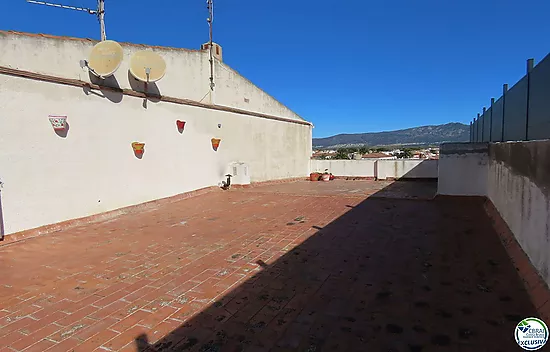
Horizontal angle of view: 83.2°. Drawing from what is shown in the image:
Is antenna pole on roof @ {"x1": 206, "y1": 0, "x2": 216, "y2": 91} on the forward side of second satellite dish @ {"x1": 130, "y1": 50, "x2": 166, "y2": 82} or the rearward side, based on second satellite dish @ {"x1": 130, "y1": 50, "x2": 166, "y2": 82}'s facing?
on the rearward side

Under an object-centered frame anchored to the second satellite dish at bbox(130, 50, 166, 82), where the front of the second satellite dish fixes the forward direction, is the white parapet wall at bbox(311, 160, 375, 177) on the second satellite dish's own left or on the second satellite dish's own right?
on the second satellite dish's own left

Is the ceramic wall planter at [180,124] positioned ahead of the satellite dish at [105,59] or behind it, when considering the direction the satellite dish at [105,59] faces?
behind

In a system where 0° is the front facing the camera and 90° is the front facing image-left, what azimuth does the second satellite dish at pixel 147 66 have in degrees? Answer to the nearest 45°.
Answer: approximately 0°

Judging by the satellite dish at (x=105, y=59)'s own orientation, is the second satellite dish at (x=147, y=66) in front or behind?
behind

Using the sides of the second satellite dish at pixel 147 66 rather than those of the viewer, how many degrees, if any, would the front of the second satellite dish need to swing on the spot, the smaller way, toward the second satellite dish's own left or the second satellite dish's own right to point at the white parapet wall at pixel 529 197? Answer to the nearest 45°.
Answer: approximately 45° to the second satellite dish's own left

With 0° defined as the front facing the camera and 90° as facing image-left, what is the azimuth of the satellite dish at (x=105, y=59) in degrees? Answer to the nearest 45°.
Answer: approximately 45°

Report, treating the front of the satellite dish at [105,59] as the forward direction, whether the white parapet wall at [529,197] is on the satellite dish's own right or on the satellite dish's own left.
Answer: on the satellite dish's own left
